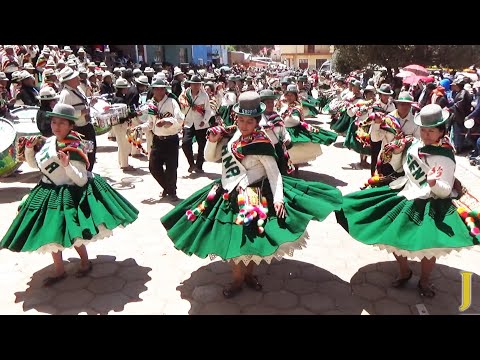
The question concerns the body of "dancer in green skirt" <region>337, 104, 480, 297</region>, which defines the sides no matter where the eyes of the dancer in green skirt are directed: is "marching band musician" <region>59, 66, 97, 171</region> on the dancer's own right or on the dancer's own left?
on the dancer's own right

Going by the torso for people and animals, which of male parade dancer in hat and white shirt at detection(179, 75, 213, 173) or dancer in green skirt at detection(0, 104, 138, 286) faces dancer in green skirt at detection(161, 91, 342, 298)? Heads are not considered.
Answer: the male parade dancer in hat and white shirt

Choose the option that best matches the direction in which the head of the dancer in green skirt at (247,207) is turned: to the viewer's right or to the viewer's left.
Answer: to the viewer's left

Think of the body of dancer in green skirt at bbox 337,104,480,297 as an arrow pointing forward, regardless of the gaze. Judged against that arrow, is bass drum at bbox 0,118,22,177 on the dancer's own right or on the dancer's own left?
on the dancer's own right

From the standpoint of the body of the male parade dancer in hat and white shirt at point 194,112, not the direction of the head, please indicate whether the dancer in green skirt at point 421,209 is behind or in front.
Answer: in front

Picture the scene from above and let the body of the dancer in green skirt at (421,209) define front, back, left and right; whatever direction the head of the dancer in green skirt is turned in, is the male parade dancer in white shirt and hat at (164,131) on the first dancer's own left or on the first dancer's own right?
on the first dancer's own right

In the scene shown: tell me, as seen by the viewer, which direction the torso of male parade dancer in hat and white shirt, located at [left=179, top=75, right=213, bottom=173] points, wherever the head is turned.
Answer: toward the camera

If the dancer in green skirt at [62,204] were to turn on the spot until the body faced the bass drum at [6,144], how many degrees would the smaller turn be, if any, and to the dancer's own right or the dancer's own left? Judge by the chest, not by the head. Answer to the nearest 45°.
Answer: approximately 135° to the dancer's own right

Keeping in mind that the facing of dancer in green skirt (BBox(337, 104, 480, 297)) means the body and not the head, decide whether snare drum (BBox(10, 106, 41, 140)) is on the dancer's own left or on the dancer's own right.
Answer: on the dancer's own right

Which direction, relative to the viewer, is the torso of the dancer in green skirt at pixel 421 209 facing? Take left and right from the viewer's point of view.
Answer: facing the viewer and to the left of the viewer
